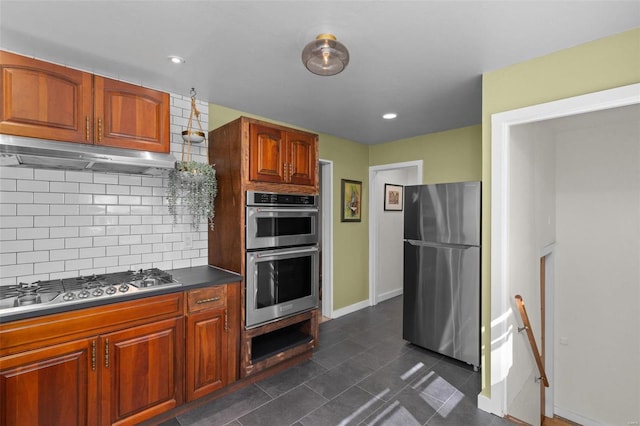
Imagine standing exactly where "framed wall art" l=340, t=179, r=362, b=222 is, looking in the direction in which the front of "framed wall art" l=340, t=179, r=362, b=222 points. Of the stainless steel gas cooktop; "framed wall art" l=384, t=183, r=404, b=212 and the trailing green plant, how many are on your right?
2

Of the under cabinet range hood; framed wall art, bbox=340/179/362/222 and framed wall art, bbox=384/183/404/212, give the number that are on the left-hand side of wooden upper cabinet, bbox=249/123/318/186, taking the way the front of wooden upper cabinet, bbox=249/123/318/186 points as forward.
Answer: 2

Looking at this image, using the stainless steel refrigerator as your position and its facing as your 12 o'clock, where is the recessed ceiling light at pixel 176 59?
The recessed ceiling light is roughly at 12 o'clock from the stainless steel refrigerator.

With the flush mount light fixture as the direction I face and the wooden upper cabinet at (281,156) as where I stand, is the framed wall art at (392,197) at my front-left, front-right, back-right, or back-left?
back-left

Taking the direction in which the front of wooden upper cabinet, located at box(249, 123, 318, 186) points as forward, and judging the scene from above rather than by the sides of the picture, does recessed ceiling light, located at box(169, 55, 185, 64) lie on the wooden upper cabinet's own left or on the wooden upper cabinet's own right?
on the wooden upper cabinet's own right

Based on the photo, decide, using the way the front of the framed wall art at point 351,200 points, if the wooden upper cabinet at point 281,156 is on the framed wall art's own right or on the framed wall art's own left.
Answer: on the framed wall art's own right

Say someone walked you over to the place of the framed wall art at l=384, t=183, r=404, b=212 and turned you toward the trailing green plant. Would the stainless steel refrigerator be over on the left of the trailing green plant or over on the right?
left

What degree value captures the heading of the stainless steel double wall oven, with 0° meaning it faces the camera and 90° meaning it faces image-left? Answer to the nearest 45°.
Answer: approximately 315°

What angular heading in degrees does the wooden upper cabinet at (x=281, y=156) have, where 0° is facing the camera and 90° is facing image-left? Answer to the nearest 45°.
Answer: approximately 315°

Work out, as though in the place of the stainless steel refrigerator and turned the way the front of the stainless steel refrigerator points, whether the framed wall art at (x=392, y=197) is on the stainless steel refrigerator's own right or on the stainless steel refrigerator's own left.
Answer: on the stainless steel refrigerator's own right
